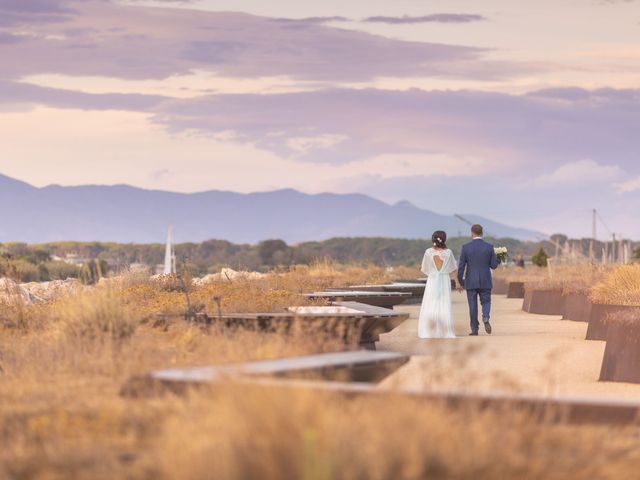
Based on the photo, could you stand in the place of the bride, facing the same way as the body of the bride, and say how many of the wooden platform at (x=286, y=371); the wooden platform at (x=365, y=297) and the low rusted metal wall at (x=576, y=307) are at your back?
1

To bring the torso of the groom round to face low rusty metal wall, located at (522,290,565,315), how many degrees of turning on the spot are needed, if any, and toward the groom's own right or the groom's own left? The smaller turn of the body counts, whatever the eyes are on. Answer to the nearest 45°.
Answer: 0° — they already face it

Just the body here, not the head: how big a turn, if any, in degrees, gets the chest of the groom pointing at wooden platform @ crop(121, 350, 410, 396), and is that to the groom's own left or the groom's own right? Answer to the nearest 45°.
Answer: approximately 180°

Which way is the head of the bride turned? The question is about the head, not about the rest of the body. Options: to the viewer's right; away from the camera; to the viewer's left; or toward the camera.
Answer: away from the camera

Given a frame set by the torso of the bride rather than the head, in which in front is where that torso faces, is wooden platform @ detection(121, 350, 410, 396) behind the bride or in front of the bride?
behind

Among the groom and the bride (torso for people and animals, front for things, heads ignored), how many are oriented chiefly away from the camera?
2

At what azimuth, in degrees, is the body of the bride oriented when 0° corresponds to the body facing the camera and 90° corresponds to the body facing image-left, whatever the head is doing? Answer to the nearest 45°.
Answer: approximately 180°

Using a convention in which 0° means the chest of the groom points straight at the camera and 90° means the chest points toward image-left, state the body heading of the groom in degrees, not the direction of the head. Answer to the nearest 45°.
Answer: approximately 180°
